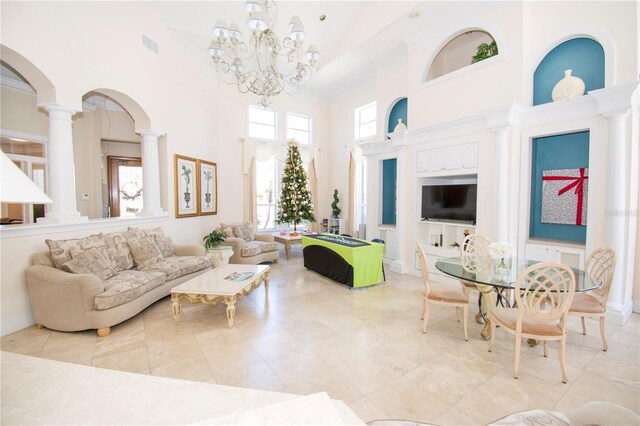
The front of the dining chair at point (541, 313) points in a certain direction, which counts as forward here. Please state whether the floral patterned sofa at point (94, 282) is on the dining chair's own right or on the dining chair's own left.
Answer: on the dining chair's own left

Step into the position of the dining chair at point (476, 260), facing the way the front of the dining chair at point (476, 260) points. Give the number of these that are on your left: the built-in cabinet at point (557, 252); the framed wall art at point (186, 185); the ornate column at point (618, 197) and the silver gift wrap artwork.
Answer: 3

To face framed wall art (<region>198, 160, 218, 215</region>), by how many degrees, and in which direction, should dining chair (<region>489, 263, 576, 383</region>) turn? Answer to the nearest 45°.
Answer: approximately 45° to its left

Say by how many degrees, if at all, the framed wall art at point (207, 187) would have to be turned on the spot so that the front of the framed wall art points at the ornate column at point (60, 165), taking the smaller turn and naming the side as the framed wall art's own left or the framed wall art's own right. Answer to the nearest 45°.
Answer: approximately 90° to the framed wall art's own right
